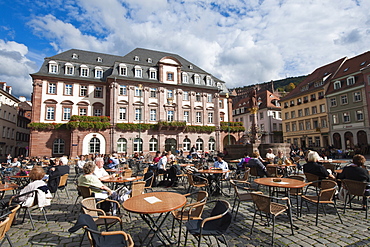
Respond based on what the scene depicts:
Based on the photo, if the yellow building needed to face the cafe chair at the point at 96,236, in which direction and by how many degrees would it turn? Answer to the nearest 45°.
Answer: approximately 45° to its left

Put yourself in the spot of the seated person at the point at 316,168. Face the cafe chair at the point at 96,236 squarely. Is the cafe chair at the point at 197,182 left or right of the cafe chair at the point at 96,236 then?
right

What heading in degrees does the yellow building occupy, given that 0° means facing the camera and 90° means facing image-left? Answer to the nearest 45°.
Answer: approximately 45°

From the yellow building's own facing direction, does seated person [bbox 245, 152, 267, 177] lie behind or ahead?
ahead

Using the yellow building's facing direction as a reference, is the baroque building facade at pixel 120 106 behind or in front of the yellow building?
in front

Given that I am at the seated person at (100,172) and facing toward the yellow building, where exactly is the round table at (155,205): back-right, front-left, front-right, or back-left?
back-right

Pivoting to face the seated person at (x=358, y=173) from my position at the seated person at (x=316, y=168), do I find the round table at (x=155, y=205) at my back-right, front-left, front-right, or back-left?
back-right

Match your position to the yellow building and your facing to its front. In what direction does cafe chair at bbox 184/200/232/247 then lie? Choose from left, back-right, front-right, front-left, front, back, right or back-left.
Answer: front-left

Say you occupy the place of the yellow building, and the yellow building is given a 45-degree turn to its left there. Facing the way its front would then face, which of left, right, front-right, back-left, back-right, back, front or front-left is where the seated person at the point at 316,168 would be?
front

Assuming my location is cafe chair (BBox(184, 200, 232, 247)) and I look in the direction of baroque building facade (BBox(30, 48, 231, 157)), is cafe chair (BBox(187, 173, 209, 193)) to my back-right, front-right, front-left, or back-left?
front-right

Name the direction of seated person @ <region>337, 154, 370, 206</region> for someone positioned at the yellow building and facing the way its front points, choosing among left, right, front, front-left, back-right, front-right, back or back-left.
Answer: front-left

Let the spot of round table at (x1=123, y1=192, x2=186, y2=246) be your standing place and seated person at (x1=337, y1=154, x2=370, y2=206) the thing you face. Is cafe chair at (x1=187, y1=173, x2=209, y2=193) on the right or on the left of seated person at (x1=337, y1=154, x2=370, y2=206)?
left
